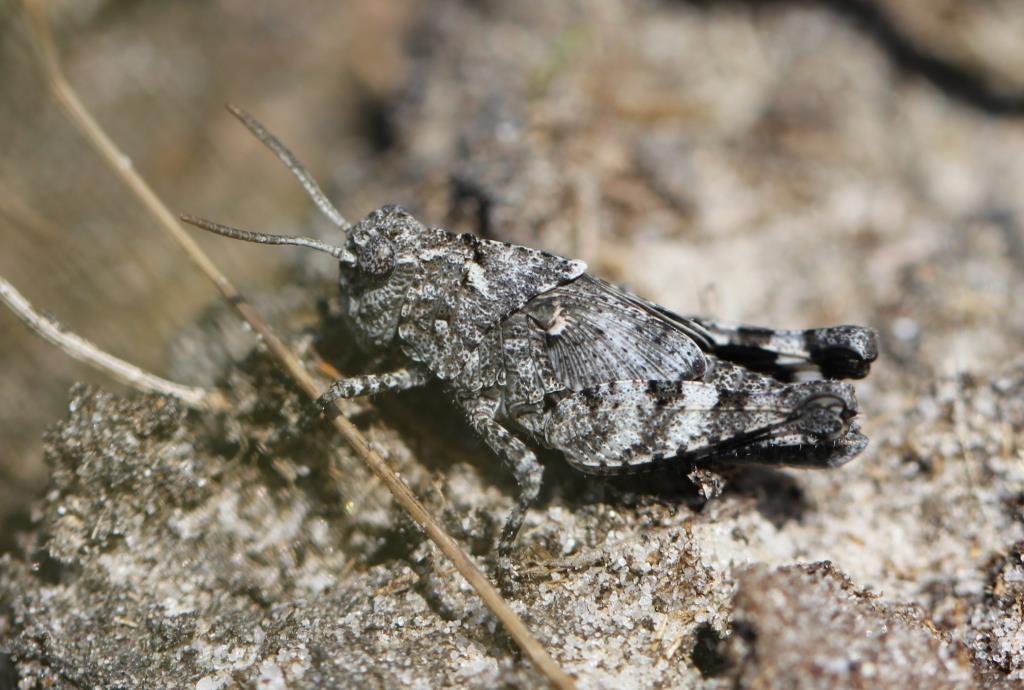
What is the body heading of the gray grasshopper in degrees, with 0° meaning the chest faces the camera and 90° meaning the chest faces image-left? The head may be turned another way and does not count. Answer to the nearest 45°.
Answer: approximately 90°

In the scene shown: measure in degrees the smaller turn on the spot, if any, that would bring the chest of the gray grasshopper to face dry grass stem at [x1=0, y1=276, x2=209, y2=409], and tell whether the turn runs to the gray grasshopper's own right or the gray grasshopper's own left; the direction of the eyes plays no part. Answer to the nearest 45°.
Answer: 0° — it already faces it
